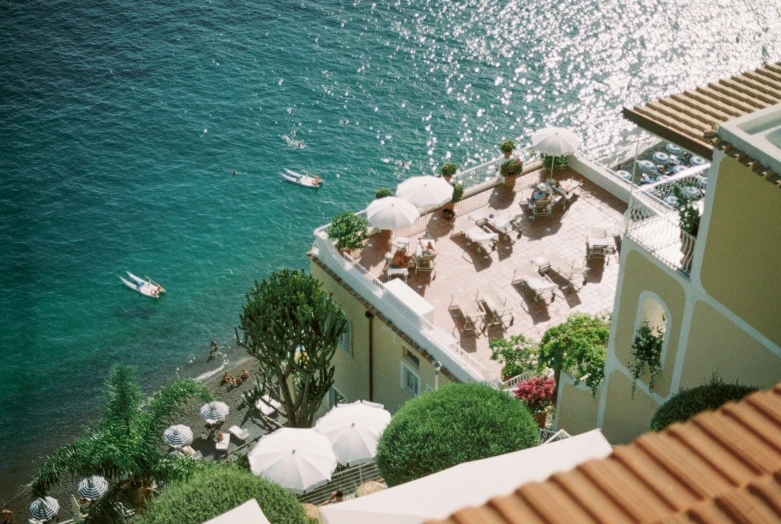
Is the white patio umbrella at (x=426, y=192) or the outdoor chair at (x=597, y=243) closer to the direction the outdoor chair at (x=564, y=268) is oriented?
the white patio umbrella

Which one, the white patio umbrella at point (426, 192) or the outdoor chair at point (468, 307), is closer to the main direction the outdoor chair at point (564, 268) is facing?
the white patio umbrella

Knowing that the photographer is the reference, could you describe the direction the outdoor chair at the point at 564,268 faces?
facing away from the viewer and to the left of the viewer

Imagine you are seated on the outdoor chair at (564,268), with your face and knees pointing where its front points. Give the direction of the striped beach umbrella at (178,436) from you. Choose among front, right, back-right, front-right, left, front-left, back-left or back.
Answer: front-left

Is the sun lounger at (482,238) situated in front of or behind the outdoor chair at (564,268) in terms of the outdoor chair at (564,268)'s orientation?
in front

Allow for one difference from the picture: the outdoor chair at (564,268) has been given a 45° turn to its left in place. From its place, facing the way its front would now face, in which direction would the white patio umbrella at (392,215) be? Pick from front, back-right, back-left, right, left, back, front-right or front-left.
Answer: front

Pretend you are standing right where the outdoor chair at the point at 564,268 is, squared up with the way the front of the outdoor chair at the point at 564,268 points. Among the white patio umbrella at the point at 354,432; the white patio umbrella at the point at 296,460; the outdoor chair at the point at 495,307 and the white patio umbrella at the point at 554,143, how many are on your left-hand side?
3

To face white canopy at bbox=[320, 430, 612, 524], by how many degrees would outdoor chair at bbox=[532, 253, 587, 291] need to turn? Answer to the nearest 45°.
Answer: approximately 135° to its left

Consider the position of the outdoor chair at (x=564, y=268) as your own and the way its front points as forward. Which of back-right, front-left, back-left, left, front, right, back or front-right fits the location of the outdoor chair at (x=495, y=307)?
left

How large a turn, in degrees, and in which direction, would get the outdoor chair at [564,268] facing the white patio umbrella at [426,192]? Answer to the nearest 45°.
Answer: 0° — it already faces it

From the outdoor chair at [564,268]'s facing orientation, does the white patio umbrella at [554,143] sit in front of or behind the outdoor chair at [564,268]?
in front

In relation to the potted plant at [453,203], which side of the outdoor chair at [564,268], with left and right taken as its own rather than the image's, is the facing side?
front

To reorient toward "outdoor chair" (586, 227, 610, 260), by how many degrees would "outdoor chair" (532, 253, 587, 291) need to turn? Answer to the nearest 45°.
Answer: approximately 90° to its right

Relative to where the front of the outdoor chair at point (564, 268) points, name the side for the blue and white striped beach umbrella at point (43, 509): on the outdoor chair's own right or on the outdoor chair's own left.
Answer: on the outdoor chair's own left

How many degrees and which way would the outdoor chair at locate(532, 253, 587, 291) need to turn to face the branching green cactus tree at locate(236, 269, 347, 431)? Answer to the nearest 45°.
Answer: approximately 45° to its left

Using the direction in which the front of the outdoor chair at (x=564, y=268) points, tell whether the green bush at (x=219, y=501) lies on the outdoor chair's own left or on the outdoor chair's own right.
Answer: on the outdoor chair's own left
